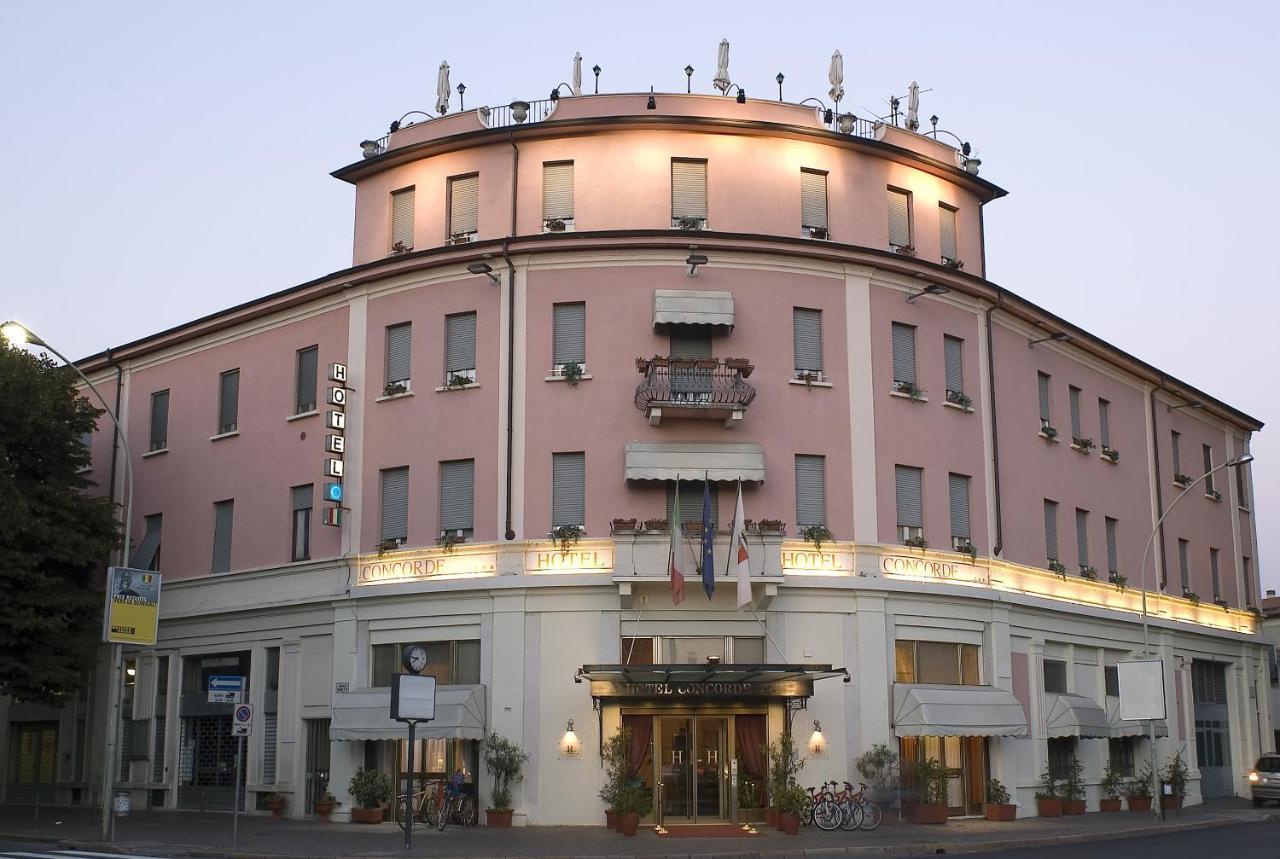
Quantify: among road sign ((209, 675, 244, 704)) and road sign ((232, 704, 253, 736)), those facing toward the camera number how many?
2

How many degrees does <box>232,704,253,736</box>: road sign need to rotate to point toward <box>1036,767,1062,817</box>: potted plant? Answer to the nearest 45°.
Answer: approximately 90° to its left

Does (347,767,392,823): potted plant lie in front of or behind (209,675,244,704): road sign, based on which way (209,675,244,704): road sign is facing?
behind

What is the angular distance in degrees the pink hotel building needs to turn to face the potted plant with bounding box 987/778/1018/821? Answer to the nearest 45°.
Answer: approximately 90° to its left

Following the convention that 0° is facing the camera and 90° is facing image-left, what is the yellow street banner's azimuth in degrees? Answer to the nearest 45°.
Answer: approximately 0°

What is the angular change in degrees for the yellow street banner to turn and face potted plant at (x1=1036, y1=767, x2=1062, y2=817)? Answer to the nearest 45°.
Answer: approximately 90° to its left

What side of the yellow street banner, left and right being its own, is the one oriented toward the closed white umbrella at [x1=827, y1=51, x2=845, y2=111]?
left

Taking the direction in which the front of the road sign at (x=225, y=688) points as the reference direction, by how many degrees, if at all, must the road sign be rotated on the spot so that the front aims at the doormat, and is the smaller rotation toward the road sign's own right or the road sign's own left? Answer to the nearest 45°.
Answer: approximately 90° to the road sign's own left
